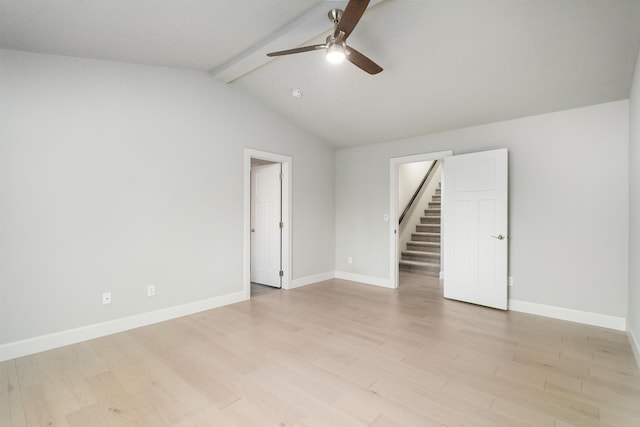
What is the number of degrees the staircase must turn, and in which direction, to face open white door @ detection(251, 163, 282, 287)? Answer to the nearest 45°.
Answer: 0° — it already faces it

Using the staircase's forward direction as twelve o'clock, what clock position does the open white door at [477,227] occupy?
The open white door is roughly at 10 o'clock from the staircase.

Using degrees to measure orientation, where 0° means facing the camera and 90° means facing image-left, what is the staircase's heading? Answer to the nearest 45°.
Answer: approximately 45°

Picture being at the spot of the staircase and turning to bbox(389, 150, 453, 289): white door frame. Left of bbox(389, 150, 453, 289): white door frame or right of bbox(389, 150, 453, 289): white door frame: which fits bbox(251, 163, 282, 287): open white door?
right

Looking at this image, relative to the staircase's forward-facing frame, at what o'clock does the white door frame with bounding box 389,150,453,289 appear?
The white door frame is roughly at 11 o'clock from the staircase.
